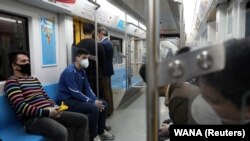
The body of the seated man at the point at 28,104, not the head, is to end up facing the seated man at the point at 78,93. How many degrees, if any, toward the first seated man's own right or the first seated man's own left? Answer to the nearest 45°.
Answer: approximately 90° to the first seated man's own left

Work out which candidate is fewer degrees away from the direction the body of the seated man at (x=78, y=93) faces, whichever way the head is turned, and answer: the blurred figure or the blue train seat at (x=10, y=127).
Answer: the blurred figure

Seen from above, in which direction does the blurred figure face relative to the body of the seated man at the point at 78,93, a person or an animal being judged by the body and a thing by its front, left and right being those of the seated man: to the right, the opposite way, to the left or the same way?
the opposite way

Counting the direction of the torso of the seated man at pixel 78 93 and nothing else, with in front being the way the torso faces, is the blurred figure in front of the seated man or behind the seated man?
in front

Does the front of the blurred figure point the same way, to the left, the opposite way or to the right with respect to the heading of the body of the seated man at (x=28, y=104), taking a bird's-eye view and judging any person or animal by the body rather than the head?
the opposite way

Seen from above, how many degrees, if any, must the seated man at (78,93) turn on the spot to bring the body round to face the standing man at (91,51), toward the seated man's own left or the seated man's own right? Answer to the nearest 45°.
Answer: approximately 135° to the seated man's own left

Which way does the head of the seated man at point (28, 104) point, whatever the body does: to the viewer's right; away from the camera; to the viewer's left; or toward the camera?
to the viewer's right

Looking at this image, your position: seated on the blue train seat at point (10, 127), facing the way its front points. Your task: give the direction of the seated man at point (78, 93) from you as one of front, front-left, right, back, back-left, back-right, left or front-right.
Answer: left

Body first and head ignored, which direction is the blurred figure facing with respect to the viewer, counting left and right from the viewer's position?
facing to the left of the viewer
